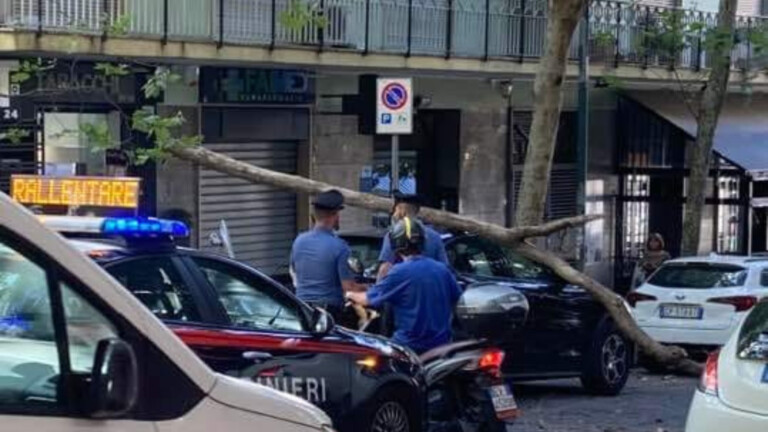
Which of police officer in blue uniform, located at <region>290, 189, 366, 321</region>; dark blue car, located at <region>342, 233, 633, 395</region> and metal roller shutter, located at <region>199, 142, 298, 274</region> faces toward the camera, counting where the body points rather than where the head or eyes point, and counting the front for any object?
the metal roller shutter

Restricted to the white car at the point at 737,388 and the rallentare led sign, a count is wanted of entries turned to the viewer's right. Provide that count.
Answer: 0

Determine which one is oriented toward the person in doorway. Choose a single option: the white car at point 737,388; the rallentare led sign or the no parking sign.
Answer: the white car

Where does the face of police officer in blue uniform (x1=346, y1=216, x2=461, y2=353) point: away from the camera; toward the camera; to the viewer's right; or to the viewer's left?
away from the camera

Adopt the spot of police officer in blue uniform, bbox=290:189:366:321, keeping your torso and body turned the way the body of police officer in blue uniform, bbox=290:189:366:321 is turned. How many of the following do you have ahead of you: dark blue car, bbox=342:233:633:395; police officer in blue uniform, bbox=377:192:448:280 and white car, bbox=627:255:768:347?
3

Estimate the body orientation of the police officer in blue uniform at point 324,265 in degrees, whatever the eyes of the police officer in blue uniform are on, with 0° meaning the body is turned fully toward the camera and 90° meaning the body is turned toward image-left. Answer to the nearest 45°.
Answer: approximately 225°

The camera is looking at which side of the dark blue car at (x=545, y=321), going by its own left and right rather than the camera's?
right

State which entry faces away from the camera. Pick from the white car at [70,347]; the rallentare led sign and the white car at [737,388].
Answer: the white car at [737,388]

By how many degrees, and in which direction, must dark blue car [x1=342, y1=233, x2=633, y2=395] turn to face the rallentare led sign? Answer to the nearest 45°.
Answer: approximately 135° to its right

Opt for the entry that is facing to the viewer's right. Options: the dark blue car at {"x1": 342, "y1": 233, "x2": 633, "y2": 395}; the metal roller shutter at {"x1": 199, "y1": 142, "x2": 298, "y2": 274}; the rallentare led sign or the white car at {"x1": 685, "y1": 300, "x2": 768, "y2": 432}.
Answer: the dark blue car

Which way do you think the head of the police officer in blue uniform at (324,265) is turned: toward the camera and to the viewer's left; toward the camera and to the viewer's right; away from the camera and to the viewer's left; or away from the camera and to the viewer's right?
away from the camera and to the viewer's right

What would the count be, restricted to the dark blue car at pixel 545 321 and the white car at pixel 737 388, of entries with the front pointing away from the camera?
1

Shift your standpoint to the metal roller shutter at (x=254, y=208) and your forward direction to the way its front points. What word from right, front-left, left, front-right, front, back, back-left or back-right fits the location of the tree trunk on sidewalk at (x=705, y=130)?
left

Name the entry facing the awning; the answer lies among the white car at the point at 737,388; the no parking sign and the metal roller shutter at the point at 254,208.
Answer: the white car

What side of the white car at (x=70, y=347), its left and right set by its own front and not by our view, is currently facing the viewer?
right

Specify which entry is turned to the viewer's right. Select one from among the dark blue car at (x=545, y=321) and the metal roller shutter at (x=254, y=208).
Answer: the dark blue car

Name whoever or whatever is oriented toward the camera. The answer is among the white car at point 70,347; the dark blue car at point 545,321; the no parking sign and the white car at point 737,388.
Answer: the no parking sign
